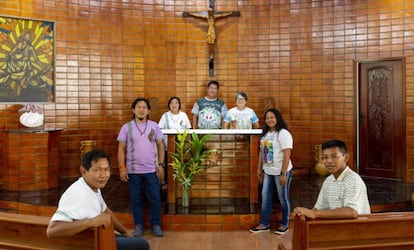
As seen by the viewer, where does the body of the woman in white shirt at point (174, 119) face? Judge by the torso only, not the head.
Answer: toward the camera

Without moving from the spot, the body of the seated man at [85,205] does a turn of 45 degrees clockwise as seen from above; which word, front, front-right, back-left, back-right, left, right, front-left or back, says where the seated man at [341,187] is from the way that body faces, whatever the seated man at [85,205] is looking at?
left

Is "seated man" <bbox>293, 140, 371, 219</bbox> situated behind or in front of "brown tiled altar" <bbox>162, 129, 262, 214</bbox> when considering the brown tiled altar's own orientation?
in front

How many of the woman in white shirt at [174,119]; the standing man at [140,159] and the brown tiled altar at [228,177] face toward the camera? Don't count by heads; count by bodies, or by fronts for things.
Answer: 3

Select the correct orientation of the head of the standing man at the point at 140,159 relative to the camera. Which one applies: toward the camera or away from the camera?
toward the camera

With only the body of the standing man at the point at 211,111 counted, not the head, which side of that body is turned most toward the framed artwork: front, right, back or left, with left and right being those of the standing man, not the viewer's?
right

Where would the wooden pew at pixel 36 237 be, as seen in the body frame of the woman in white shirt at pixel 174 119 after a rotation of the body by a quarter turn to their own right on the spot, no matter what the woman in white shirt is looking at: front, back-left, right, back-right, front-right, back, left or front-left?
left

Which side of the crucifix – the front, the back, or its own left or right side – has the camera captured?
front

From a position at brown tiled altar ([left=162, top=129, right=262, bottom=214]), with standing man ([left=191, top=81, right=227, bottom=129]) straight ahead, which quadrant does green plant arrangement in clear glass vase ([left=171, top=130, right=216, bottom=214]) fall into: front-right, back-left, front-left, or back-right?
back-left

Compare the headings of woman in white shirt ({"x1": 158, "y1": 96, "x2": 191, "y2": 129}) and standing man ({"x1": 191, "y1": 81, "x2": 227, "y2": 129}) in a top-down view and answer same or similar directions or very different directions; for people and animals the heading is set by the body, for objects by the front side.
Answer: same or similar directions

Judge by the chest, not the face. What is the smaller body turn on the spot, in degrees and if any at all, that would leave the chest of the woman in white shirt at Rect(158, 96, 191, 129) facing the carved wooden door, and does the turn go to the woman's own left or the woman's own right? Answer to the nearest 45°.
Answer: approximately 90° to the woman's own left

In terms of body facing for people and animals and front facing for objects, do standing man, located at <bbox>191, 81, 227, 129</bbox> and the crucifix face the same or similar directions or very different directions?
same or similar directions

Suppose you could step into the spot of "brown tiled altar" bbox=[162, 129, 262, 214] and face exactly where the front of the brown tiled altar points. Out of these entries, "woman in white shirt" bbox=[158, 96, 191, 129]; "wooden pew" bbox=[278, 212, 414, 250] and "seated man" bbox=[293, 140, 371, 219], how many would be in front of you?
2
